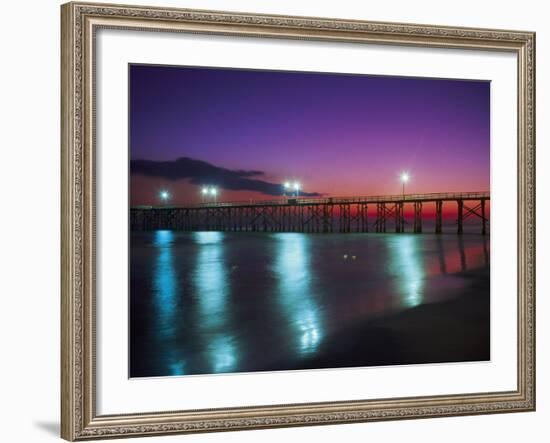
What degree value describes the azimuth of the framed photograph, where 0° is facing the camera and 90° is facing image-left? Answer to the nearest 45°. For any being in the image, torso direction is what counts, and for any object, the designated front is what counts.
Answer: approximately 315°
